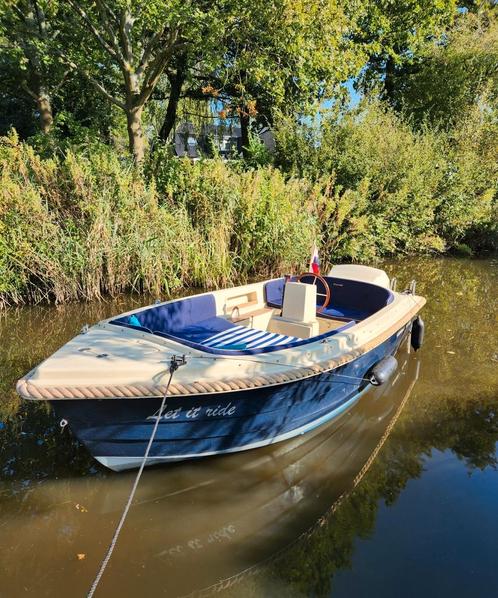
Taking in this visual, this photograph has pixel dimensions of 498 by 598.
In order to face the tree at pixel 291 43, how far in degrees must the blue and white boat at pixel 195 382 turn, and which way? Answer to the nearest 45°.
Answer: approximately 135° to its right

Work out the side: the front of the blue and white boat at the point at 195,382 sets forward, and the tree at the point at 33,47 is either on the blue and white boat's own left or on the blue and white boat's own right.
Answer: on the blue and white boat's own right

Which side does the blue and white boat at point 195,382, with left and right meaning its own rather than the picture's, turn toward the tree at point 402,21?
back

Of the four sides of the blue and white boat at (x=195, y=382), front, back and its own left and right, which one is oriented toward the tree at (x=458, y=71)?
back

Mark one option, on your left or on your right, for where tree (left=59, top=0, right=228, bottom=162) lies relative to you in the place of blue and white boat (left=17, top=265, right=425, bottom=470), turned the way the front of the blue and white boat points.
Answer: on your right

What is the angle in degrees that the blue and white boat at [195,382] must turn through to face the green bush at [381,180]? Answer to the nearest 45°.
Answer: approximately 180°

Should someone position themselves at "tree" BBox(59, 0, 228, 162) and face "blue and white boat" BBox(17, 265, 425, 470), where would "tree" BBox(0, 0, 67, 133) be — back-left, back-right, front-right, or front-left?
back-right

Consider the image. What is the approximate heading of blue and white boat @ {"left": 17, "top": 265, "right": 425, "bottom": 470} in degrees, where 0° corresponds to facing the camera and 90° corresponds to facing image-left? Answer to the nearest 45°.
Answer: approximately 45°
